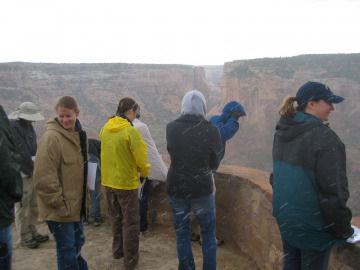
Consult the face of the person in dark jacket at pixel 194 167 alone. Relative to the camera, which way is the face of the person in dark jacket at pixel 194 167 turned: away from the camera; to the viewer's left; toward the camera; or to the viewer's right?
away from the camera

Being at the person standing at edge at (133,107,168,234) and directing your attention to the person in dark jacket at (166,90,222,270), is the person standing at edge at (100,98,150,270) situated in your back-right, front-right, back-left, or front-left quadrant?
front-right

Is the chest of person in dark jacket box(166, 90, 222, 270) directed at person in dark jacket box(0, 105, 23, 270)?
no

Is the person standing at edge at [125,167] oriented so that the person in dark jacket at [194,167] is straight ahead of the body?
no

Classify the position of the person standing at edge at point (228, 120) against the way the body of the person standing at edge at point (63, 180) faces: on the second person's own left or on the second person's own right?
on the second person's own left

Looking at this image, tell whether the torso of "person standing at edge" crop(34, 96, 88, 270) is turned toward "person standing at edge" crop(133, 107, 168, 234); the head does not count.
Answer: no

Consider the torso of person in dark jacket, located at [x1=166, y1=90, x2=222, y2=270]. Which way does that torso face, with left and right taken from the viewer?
facing away from the viewer

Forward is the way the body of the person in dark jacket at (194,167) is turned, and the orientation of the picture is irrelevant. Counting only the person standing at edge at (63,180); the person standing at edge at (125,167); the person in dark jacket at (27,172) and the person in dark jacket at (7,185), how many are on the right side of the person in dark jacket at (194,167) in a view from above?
0

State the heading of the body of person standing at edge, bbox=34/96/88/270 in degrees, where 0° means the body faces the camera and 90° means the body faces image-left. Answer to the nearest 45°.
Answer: approximately 315°

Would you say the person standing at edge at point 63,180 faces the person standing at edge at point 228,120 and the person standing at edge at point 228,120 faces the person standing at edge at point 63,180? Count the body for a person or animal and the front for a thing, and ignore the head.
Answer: no

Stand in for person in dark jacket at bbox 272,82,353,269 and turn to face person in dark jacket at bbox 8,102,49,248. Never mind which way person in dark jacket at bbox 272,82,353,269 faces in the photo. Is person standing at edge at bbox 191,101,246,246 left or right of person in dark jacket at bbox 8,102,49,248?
right
